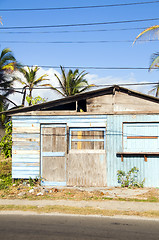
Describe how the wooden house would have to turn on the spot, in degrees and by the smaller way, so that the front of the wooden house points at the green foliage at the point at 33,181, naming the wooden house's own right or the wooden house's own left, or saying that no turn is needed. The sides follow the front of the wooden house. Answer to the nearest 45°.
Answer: approximately 90° to the wooden house's own right

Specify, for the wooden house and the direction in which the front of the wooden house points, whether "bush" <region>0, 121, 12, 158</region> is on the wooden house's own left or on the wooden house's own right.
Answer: on the wooden house's own right

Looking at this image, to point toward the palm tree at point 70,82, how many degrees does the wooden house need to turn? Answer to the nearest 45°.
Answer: approximately 180°

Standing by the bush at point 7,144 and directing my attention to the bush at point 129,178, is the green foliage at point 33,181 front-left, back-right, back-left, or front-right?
front-right

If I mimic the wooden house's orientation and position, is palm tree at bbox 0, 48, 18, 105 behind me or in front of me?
behind

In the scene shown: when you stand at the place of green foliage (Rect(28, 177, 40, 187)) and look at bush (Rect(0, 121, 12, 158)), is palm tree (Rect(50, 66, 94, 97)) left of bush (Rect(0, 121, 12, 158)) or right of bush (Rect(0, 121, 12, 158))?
right

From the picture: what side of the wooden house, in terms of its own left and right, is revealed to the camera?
front
